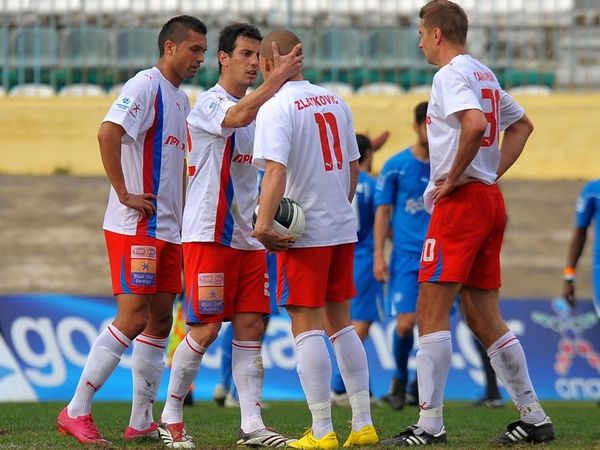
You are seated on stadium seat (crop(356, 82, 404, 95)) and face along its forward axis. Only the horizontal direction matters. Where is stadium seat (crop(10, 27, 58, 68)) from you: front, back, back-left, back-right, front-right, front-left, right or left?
right

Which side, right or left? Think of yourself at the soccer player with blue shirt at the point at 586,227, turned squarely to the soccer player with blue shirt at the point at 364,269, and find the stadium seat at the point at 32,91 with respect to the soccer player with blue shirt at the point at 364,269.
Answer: right

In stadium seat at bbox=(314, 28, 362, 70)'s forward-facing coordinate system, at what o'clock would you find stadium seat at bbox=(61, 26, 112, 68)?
stadium seat at bbox=(61, 26, 112, 68) is roughly at 3 o'clock from stadium seat at bbox=(314, 28, 362, 70).

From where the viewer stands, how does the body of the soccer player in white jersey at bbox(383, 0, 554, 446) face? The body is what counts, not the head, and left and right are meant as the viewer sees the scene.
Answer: facing away from the viewer and to the left of the viewer

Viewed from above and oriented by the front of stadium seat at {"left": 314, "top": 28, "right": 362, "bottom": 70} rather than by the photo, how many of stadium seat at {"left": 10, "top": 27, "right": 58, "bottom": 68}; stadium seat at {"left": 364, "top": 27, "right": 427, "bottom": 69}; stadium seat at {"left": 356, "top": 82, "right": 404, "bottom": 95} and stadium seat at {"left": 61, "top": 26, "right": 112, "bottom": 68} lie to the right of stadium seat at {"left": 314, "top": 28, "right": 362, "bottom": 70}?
2

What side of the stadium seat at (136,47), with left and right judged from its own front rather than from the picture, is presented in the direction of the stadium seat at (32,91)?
right

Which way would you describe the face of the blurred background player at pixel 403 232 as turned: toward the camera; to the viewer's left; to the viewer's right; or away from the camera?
to the viewer's left

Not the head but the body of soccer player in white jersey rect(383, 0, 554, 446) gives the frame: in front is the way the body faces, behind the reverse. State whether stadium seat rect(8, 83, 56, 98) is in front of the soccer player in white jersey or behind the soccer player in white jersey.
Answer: in front

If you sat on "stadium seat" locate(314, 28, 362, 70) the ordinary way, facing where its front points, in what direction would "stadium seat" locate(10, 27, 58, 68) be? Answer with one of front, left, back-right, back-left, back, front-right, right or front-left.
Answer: right

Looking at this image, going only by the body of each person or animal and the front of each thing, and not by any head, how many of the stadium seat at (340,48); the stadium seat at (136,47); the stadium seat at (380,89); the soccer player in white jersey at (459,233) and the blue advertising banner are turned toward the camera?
4

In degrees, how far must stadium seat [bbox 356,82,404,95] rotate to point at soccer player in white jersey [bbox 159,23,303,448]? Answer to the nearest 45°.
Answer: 0° — it already faces them
